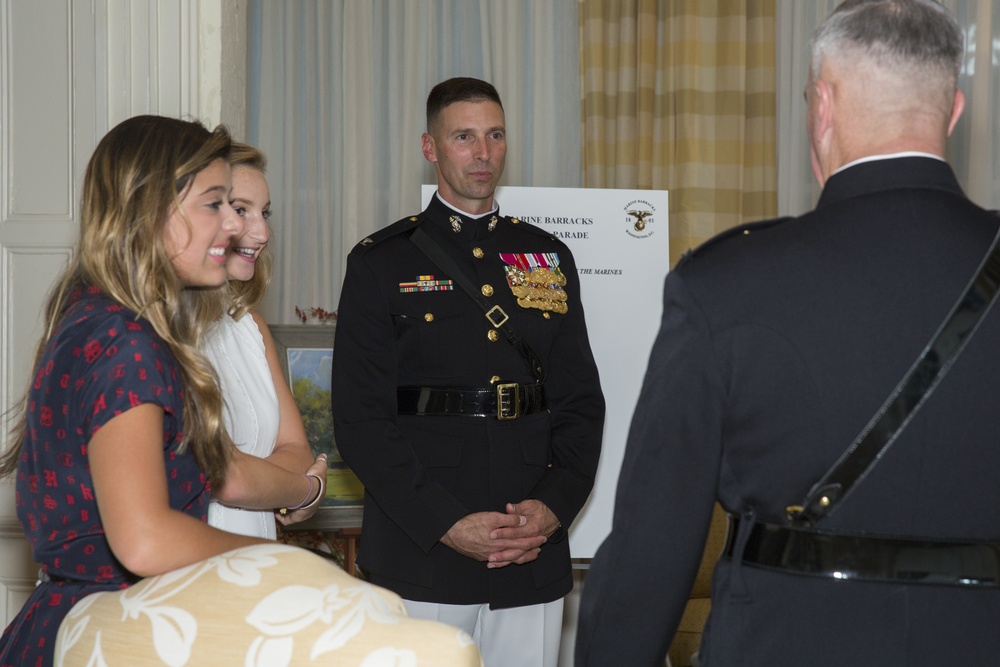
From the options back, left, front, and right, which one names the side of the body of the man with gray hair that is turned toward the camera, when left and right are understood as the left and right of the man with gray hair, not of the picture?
back

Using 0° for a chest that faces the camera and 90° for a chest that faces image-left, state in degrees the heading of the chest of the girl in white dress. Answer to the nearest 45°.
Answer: approximately 315°

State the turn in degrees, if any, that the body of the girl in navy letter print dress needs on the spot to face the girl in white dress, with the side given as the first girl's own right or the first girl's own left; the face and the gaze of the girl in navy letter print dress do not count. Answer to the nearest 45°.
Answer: approximately 90° to the first girl's own left

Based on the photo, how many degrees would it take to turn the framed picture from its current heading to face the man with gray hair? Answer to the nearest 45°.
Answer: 0° — it already faces them

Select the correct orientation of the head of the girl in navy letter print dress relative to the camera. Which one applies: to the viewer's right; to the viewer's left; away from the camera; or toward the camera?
to the viewer's right

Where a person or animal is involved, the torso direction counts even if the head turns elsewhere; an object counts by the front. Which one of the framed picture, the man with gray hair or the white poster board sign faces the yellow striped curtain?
the man with gray hair

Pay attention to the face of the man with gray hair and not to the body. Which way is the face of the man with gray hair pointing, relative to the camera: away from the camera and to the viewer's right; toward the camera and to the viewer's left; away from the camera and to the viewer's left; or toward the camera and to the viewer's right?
away from the camera and to the viewer's left

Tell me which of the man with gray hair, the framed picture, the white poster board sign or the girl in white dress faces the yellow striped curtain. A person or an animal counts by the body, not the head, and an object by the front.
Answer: the man with gray hair

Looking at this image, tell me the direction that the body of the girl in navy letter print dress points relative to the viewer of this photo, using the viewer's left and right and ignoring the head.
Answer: facing to the right of the viewer

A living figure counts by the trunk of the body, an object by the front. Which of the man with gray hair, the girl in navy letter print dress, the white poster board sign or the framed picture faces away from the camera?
the man with gray hair

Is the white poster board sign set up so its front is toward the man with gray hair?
yes

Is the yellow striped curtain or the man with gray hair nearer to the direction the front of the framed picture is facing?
the man with gray hair
